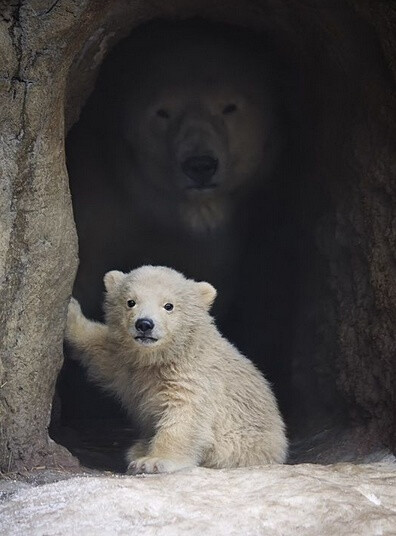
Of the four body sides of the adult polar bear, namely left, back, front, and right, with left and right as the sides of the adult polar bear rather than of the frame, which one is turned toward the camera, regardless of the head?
front

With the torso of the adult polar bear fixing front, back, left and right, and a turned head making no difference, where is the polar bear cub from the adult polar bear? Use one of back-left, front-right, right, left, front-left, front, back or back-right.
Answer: front

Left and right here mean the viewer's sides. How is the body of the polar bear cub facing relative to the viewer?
facing the viewer and to the left of the viewer

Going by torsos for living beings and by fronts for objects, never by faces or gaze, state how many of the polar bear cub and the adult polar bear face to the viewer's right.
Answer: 0
